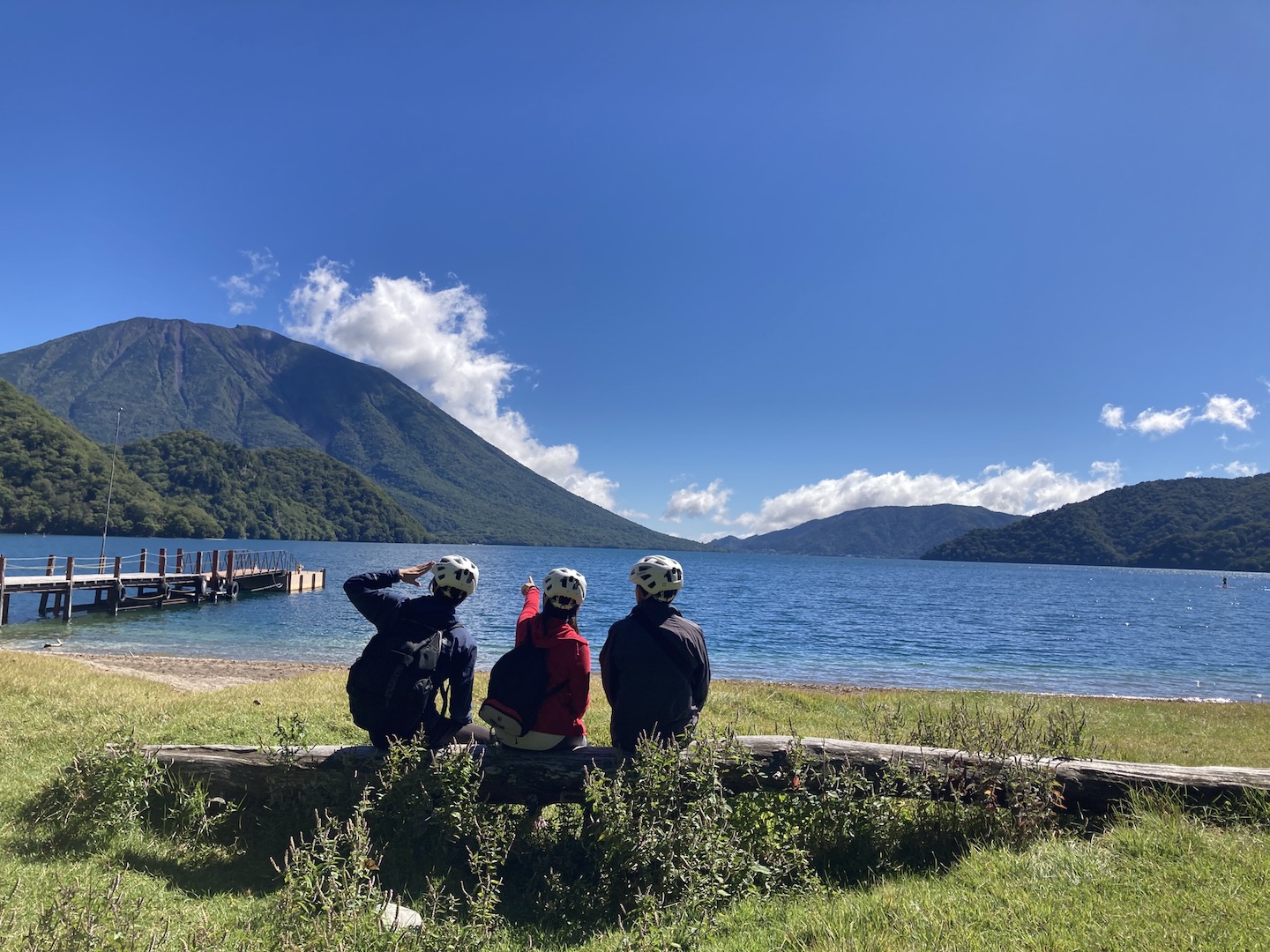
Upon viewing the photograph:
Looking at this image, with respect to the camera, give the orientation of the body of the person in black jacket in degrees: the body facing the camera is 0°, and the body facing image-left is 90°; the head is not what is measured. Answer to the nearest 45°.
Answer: approximately 180°

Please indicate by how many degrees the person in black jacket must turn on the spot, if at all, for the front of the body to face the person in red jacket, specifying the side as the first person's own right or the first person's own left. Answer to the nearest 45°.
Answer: approximately 90° to the first person's own left

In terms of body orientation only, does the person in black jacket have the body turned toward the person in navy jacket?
no

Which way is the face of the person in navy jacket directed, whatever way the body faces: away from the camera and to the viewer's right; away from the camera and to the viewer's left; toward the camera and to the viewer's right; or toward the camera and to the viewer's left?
away from the camera and to the viewer's left

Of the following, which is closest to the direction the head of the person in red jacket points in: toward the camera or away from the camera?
away from the camera
